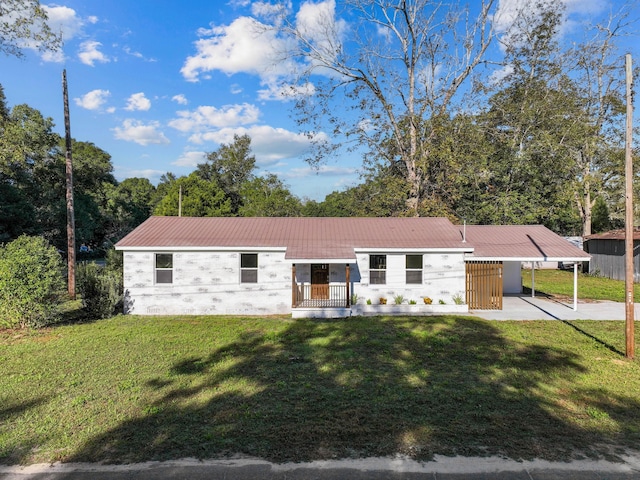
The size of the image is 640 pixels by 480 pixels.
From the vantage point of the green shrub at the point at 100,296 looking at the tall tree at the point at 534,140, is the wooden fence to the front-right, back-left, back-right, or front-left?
front-right

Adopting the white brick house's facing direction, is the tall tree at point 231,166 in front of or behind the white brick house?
behind

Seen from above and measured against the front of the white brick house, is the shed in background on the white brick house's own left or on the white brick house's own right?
on the white brick house's own left

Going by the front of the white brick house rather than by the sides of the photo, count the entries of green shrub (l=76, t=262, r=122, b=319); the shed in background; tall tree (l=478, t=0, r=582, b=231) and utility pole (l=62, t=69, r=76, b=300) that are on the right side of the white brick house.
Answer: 2

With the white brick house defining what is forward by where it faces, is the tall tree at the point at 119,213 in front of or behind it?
behind

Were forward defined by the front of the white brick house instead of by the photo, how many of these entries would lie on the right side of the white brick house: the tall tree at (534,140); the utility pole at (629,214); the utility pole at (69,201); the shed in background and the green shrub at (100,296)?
2

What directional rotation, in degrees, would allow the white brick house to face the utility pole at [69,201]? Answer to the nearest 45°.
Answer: approximately 90° to its right

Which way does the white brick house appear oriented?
toward the camera

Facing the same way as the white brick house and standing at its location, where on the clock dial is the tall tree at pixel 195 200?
The tall tree is roughly at 5 o'clock from the white brick house.

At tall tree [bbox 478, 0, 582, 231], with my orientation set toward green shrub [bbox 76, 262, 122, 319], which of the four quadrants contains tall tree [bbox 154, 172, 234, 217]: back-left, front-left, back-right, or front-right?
front-right

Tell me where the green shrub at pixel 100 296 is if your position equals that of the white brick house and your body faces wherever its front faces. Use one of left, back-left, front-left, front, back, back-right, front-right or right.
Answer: right

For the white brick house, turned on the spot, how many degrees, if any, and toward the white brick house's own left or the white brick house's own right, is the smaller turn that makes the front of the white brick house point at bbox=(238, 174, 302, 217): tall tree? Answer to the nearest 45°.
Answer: approximately 180°

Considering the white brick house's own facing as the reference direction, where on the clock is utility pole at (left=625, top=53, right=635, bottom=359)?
The utility pole is roughly at 10 o'clock from the white brick house.

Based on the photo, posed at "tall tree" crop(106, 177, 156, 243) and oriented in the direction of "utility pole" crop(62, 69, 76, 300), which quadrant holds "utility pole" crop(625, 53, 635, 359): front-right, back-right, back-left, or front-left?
front-left

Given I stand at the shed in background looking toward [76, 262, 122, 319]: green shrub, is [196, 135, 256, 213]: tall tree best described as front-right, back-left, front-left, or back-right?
front-right
